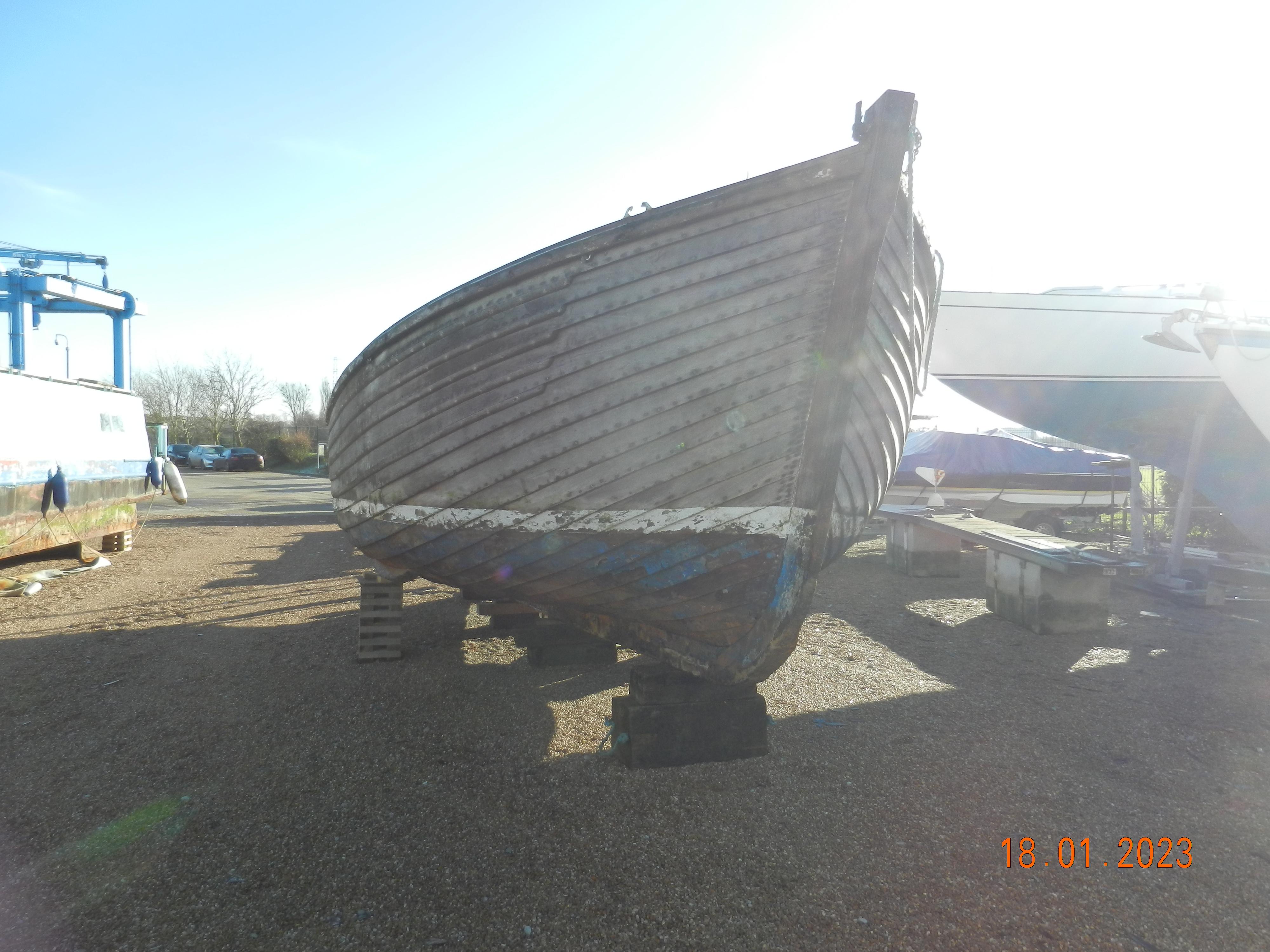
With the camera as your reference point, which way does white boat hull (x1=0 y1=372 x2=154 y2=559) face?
facing the viewer and to the left of the viewer

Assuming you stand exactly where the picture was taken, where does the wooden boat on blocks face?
facing the viewer and to the right of the viewer

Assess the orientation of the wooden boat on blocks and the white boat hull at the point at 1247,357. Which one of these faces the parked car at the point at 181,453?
the white boat hull

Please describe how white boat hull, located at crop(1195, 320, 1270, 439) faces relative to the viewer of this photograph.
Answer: facing to the left of the viewer

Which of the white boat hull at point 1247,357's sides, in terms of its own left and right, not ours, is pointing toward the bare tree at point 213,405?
front

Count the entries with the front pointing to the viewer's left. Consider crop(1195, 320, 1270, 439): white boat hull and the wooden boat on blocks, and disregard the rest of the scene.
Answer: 1

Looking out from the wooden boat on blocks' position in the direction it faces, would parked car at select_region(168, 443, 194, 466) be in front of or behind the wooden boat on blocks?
behind

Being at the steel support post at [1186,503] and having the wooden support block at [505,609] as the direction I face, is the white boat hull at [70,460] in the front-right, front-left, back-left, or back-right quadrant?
front-right

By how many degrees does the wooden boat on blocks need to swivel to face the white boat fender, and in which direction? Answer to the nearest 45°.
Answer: approximately 180°

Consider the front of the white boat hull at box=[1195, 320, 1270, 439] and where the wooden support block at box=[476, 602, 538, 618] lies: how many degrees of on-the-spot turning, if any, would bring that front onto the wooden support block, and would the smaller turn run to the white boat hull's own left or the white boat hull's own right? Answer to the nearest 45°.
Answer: approximately 45° to the white boat hull's own left

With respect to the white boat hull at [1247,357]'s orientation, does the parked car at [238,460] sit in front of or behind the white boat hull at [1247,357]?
in front

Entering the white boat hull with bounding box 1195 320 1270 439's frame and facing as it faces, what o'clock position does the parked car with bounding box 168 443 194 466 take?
The parked car is roughly at 12 o'clock from the white boat hull.

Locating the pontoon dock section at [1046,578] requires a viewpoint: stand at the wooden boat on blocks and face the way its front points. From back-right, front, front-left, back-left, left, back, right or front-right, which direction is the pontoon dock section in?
left

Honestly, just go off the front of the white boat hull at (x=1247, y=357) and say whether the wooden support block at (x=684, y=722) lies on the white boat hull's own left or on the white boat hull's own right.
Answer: on the white boat hull's own left

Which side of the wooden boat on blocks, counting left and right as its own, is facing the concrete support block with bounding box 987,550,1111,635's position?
left
